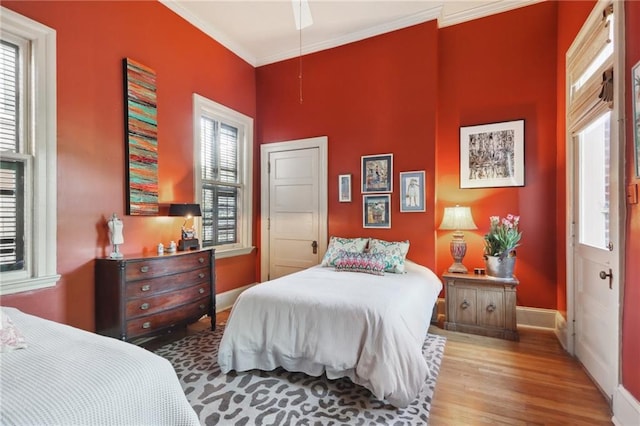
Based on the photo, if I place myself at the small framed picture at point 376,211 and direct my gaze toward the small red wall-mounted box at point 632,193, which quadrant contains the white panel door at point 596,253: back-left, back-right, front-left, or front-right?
front-left

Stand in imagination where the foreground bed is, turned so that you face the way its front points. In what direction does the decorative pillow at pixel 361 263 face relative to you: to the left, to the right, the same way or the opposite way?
to the right

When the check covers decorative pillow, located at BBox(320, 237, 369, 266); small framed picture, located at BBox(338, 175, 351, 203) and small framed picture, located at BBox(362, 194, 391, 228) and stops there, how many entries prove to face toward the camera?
3

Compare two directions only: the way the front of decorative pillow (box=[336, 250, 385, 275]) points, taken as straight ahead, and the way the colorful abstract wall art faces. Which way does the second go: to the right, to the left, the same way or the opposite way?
to the left

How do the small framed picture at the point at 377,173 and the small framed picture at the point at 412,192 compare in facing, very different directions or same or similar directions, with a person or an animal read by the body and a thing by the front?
same or similar directions

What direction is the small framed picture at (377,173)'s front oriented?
toward the camera

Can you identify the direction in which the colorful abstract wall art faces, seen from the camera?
facing the viewer and to the right of the viewer

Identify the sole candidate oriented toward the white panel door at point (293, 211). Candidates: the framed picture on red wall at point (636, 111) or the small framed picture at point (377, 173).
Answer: the framed picture on red wall

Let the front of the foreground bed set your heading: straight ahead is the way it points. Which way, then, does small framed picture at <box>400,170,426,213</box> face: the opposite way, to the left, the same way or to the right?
to the right

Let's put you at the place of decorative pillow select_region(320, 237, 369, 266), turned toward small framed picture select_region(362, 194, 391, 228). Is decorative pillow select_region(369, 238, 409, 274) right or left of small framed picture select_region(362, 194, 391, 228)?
right

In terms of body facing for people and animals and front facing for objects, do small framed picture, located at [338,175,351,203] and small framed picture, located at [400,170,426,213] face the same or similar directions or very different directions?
same or similar directions

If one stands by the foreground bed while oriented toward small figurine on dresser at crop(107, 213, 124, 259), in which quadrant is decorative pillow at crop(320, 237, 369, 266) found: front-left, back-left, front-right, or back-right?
front-right

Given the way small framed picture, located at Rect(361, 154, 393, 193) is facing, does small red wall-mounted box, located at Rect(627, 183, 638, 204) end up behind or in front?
in front

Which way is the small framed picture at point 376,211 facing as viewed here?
toward the camera

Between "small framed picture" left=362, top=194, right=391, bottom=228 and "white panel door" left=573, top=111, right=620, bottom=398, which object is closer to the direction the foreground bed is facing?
the white panel door

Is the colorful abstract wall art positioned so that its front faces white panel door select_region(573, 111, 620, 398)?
yes

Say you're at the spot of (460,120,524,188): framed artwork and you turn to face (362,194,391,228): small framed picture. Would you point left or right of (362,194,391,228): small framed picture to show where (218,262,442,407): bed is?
left

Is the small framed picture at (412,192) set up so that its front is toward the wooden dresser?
no

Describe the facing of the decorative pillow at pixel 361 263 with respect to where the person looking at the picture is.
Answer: facing the viewer

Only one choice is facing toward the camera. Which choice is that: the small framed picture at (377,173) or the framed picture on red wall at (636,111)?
the small framed picture

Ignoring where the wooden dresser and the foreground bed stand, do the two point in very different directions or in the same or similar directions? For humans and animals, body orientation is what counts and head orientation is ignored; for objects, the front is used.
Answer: same or similar directions

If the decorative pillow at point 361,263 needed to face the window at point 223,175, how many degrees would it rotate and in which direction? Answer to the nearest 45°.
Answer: approximately 90° to its right

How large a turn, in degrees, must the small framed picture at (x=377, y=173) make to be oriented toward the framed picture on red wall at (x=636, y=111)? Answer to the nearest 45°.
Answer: approximately 45° to its left

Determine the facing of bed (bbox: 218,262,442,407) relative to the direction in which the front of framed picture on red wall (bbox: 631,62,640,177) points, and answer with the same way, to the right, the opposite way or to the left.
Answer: to the left

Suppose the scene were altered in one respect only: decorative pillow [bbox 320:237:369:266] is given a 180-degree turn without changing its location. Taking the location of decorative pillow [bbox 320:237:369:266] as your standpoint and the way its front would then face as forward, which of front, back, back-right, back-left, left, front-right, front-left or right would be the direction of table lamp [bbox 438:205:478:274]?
right

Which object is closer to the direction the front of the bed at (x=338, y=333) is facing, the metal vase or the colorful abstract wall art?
the colorful abstract wall art
